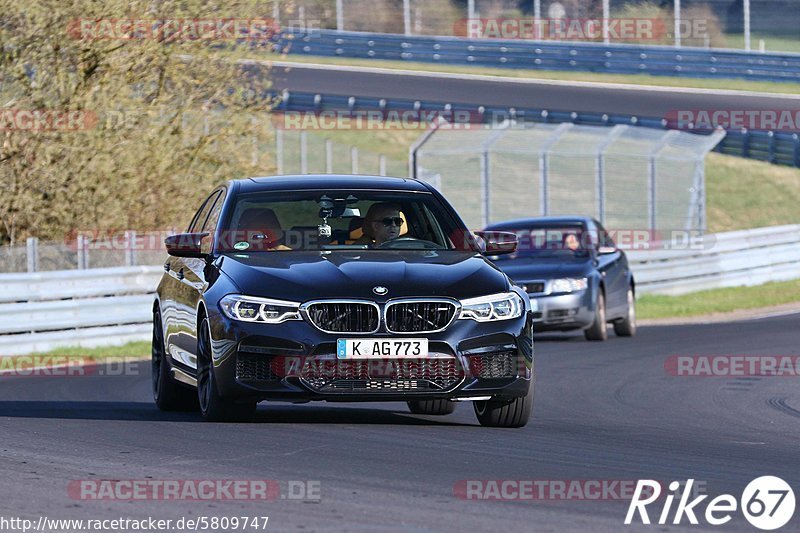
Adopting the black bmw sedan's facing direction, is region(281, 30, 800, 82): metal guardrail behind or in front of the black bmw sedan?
behind

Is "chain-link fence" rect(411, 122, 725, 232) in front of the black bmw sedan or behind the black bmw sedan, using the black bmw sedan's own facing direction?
behind

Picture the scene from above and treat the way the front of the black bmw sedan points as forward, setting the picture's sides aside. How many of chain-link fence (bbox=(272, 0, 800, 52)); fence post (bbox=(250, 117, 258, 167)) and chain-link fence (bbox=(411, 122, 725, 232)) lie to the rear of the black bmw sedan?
3

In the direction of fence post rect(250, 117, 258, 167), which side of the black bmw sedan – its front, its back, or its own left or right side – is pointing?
back

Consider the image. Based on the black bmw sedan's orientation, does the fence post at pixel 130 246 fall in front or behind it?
behind

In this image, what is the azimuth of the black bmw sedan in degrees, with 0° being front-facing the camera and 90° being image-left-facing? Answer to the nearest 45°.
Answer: approximately 0°

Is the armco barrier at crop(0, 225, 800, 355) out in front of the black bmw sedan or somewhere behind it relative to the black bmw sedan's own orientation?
behind

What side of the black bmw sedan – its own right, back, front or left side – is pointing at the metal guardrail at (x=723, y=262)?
back

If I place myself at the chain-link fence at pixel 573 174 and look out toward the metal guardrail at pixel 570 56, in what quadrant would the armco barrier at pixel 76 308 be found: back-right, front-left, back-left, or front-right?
back-left

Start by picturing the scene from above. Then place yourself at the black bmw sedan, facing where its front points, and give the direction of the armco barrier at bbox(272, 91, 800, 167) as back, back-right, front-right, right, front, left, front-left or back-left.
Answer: back

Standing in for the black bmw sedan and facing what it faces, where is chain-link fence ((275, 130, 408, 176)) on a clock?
The chain-link fence is roughly at 6 o'clock from the black bmw sedan.

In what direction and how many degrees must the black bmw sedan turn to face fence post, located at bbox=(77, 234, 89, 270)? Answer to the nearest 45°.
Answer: approximately 180°

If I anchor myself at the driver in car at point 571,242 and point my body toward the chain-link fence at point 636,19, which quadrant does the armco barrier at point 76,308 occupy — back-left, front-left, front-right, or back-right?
back-left
